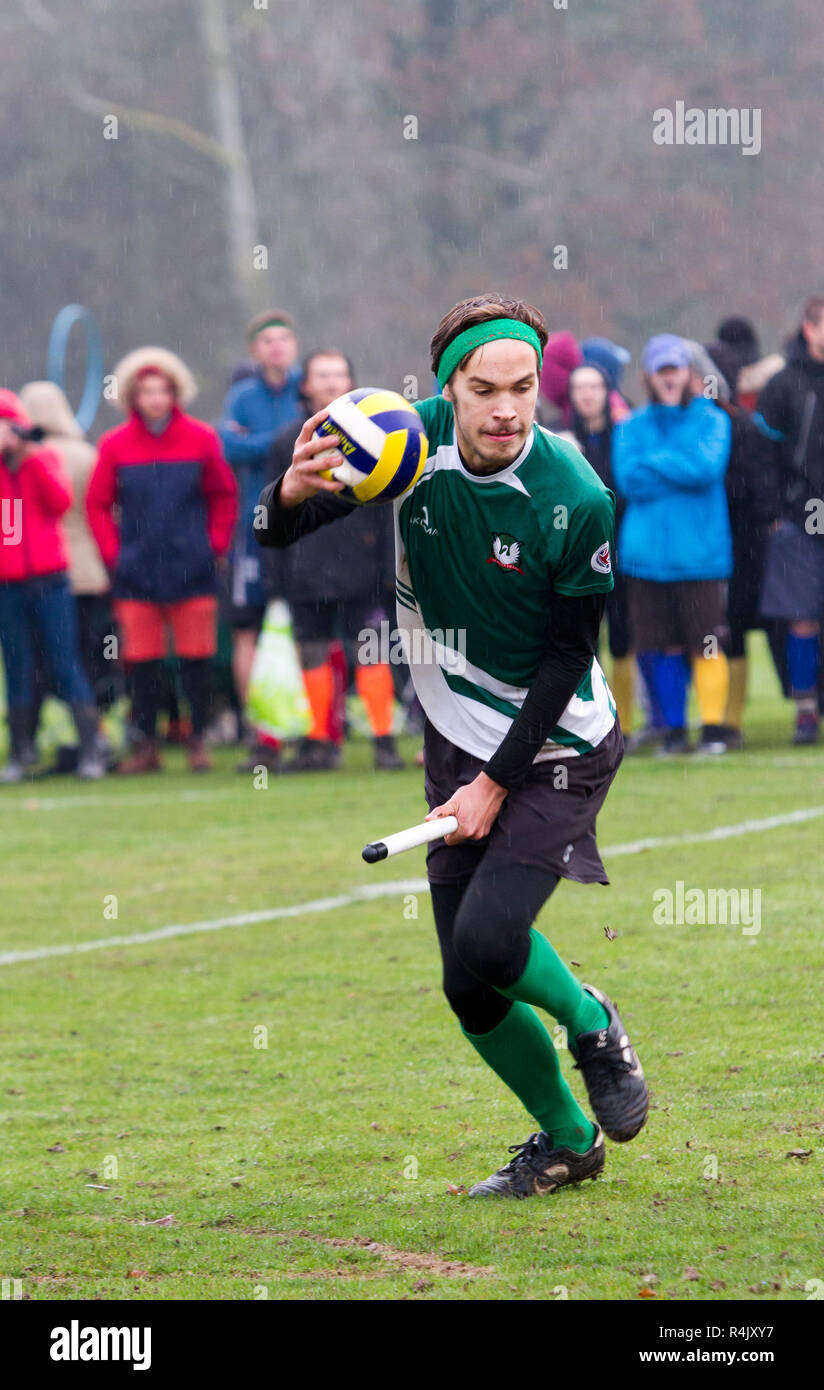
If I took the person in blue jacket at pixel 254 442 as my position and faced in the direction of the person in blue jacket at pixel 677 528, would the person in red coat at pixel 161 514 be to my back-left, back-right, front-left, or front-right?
back-right

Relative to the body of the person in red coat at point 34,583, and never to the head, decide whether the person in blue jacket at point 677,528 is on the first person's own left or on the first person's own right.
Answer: on the first person's own left

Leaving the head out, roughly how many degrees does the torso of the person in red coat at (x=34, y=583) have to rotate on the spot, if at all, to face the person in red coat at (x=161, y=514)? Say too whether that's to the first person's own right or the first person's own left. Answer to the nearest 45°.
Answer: approximately 45° to the first person's own left

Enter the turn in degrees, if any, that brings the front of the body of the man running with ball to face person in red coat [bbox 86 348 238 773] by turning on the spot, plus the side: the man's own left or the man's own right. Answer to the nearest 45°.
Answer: approximately 135° to the man's own right

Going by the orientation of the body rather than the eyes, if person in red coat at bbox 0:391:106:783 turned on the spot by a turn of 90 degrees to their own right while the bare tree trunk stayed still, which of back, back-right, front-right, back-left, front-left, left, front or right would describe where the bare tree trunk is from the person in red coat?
right

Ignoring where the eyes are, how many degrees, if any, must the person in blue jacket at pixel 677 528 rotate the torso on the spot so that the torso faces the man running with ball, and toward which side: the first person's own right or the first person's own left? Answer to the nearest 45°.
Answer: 0° — they already face them

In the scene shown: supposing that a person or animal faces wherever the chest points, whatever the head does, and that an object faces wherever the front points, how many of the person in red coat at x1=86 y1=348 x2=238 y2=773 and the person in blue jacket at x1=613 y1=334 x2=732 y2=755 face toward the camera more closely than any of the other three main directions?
2
